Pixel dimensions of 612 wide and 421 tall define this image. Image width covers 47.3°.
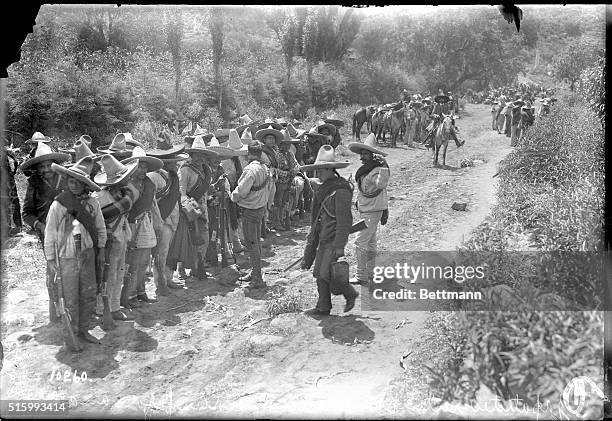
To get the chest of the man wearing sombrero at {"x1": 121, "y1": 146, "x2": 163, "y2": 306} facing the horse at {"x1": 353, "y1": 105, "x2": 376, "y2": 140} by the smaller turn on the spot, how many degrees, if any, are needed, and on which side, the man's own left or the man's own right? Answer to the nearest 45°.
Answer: approximately 90° to the man's own left

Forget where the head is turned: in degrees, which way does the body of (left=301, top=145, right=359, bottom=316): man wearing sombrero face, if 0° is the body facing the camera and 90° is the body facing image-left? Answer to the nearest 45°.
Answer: approximately 90°

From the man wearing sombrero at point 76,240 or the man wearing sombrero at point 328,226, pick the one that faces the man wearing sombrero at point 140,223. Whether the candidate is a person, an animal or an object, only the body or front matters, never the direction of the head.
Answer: the man wearing sombrero at point 328,226

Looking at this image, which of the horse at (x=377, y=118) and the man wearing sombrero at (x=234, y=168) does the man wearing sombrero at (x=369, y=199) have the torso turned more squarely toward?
the man wearing sombrero
